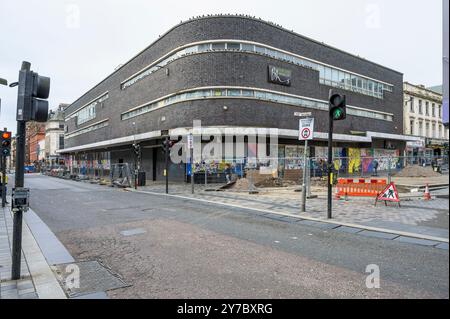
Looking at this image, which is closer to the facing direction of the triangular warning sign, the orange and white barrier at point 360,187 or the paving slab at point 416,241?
the paving slab

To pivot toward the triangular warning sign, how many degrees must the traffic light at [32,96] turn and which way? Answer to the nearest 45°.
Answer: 0° — it already faces it

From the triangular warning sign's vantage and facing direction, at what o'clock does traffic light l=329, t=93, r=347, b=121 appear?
The traffic light is roughly at 1 o'clock from the triangular warning sign.

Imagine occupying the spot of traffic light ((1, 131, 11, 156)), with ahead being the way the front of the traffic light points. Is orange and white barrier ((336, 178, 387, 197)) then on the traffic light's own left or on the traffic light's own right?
on the traffic light's own left

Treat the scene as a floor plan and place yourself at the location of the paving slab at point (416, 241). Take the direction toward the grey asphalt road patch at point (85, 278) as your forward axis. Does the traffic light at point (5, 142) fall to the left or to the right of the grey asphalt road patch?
right

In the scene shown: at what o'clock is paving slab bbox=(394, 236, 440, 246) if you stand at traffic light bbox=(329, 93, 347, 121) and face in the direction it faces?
The paving slab is roughly at 11 o'clock from the traffic light.

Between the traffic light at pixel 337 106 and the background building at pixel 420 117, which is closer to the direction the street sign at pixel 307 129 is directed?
the traffic light

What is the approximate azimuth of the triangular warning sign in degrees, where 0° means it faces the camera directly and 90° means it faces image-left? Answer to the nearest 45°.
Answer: approximately 0°

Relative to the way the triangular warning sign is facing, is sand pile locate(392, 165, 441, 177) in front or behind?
behind
